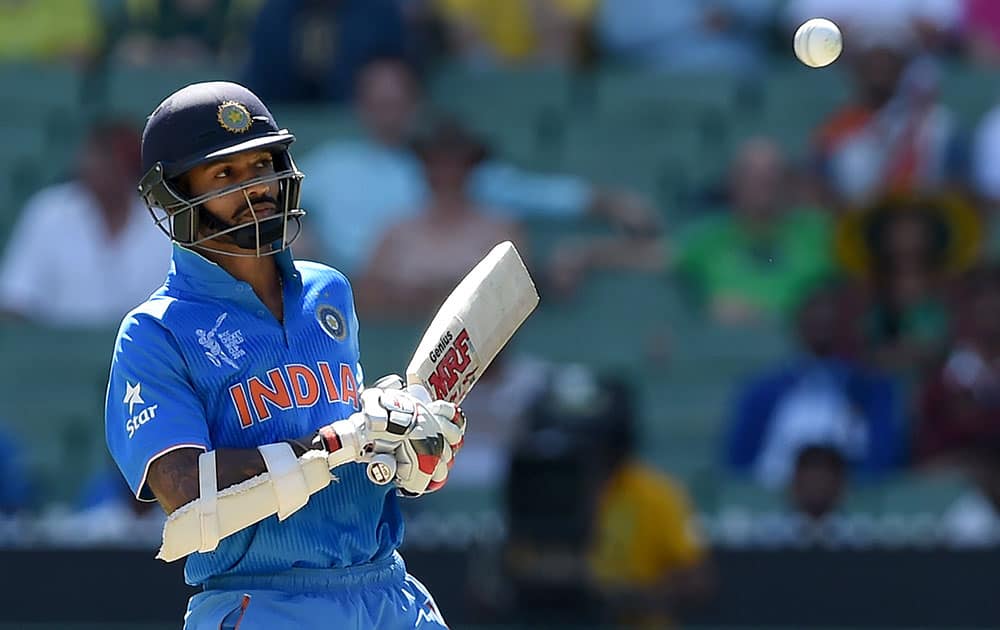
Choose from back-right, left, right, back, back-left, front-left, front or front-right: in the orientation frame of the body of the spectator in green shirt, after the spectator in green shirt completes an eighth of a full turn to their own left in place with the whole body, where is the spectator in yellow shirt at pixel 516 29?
back

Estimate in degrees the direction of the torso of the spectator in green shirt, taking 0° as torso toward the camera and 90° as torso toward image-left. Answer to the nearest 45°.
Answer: approximately 0°

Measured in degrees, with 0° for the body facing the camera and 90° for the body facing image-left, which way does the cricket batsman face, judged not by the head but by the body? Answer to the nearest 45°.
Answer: approximately 315°

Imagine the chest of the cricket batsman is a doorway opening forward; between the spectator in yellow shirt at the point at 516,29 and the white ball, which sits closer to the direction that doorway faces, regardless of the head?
the white ball

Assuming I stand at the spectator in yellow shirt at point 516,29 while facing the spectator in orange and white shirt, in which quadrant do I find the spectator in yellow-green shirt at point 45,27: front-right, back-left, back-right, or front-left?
back-right

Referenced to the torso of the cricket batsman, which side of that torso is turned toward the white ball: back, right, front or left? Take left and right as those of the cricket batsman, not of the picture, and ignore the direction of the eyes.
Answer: left

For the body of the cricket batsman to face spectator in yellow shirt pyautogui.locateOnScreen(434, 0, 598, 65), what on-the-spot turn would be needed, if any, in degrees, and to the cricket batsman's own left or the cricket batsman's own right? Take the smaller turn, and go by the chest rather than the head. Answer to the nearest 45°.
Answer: approximately 135° to the cricket batsman's own left

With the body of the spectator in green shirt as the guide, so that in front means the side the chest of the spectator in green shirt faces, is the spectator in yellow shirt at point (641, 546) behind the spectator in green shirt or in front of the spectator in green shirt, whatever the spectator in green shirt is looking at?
in front

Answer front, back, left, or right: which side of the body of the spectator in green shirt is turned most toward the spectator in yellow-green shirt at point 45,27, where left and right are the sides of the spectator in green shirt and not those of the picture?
right

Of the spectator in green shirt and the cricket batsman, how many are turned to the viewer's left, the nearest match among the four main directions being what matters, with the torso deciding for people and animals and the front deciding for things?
0

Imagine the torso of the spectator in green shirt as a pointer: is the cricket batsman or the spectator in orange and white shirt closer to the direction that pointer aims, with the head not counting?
the cricket batsman
